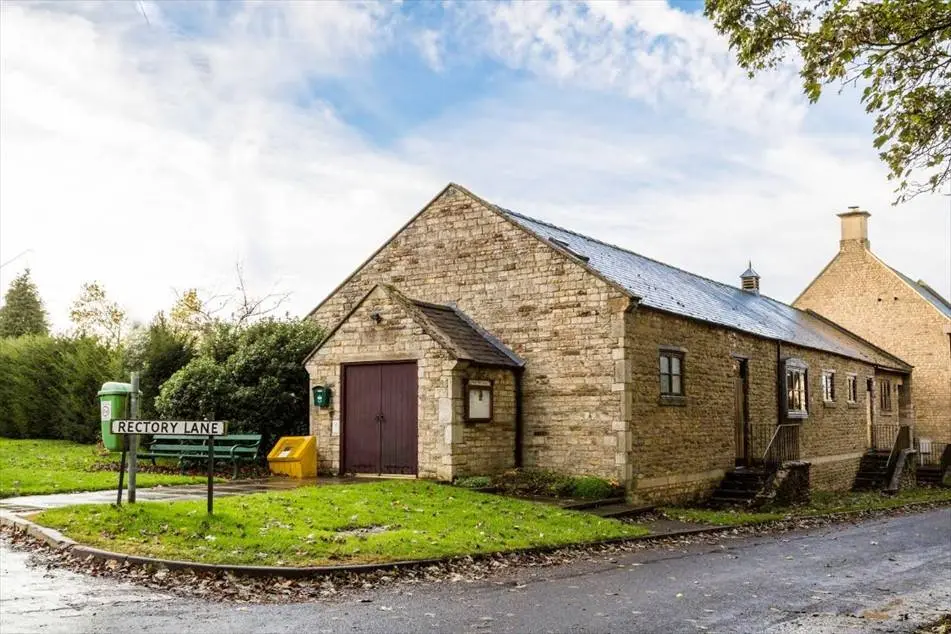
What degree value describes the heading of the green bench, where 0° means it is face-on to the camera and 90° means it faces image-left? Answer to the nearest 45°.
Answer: approximately 45°

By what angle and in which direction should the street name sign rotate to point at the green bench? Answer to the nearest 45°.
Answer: approximately 180°

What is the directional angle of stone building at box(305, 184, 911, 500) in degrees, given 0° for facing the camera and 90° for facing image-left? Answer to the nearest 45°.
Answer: approximately 45°

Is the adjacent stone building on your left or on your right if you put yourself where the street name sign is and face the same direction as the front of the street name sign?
on your left

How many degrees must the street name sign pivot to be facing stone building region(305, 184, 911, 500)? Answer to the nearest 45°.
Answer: approximately 135° to its left

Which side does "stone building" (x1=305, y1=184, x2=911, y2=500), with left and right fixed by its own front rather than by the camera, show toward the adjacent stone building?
back

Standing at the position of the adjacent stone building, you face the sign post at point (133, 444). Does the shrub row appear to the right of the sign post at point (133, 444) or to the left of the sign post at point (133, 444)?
right

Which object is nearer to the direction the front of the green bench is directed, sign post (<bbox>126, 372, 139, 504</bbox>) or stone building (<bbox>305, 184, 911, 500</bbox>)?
the sign post

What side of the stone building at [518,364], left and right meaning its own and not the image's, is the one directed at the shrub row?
right
